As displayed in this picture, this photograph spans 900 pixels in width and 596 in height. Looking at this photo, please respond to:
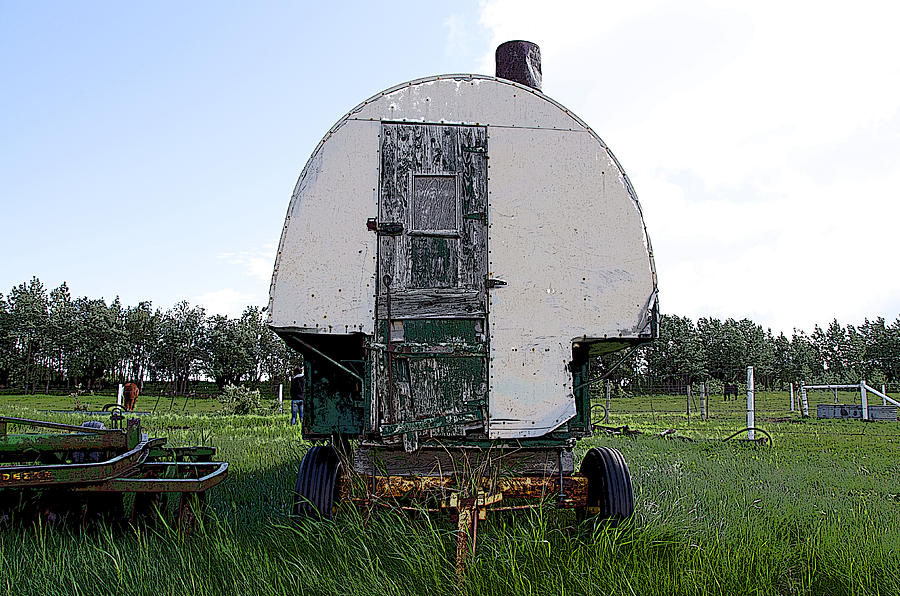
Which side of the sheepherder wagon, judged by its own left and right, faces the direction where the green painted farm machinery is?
right

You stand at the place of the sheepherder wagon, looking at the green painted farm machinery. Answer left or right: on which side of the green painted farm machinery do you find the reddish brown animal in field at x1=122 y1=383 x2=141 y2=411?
right

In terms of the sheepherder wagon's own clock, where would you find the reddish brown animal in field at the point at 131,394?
The reddish brown animal in field is roughly at 5 o'clock from the sheepherder wagon.

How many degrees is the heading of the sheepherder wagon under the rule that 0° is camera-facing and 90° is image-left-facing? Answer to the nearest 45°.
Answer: approximately 0°
